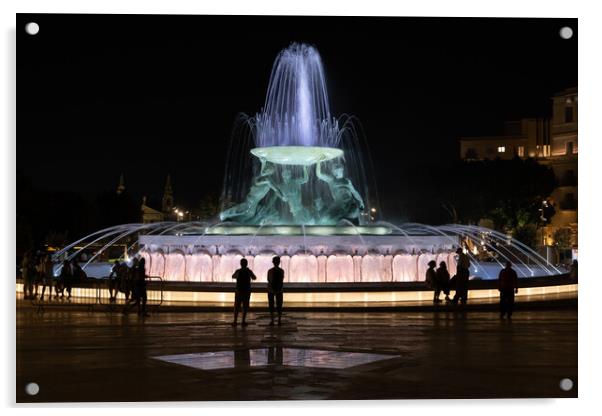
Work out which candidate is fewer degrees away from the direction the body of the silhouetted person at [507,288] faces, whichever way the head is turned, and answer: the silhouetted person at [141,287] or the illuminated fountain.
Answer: the illuminated fountain

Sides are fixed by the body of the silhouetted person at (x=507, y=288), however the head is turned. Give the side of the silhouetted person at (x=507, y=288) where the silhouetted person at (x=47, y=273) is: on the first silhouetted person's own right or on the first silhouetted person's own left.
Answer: on the first silhouetted person's own left

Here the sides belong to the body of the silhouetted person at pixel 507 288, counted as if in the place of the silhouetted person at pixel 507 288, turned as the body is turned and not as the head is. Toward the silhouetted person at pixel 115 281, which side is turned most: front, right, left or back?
left

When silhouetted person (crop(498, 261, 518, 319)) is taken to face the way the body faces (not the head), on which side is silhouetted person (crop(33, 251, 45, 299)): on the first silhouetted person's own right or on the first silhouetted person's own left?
on the first silhouetted person's own left

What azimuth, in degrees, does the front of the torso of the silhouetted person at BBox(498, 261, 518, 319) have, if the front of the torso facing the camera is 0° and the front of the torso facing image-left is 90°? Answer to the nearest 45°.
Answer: approximately 180°

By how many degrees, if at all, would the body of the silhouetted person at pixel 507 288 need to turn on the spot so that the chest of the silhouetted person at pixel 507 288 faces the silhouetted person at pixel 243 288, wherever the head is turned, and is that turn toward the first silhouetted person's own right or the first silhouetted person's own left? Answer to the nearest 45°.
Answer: approximately 135° to the first silhouetted person's own left

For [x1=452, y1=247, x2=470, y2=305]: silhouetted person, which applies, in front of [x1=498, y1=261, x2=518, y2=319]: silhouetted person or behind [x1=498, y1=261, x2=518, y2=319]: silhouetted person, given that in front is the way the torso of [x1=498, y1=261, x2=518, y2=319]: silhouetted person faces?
in front

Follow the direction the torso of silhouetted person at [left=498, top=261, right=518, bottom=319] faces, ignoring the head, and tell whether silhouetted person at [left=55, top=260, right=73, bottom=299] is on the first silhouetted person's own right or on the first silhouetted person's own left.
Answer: on the first silhouetted person's own left

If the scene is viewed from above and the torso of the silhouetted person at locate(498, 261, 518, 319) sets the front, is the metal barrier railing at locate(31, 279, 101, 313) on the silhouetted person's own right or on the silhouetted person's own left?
on the silhouetted person's own left
